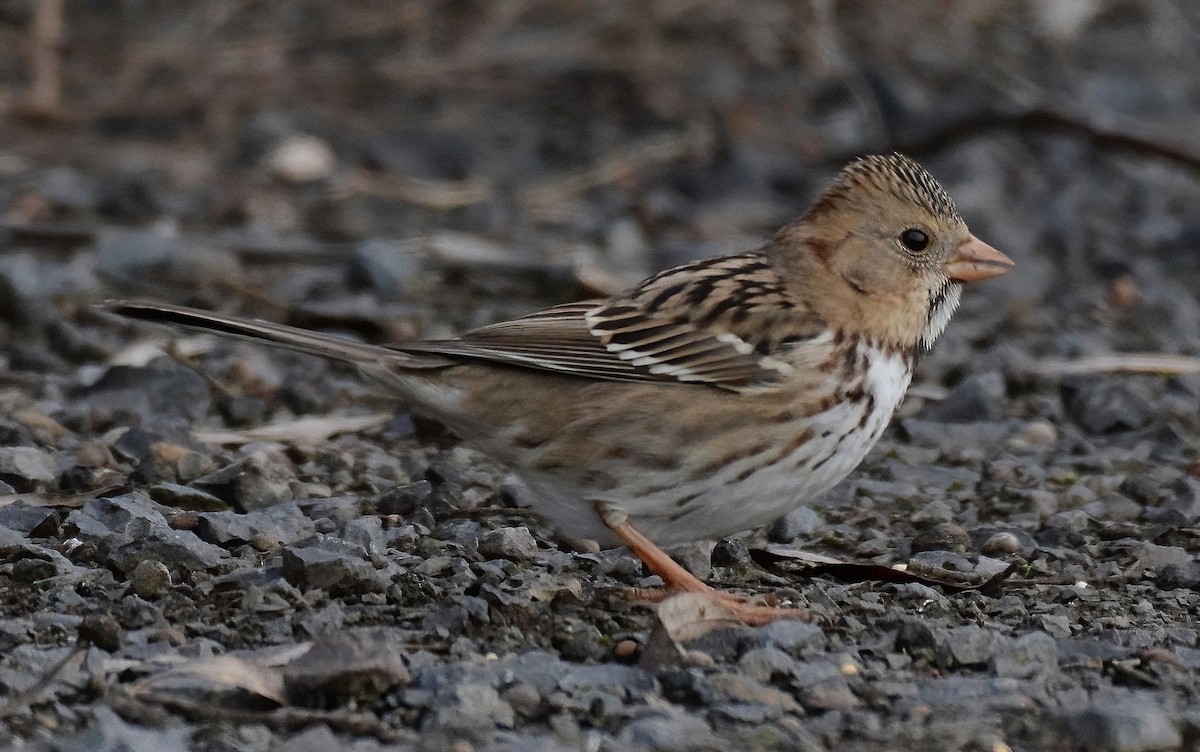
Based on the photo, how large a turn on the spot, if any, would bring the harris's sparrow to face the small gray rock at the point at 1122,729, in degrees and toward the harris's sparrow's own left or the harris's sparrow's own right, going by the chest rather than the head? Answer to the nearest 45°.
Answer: approximately 45° to the harris's sparrow's own right

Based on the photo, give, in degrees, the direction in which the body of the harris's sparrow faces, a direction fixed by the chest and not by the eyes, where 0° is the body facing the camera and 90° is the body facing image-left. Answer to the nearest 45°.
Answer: approximately 270°

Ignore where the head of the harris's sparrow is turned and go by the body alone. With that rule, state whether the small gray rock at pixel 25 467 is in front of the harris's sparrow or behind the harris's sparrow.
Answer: behind

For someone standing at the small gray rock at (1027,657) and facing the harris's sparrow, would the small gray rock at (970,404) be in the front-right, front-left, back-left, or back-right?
front-right

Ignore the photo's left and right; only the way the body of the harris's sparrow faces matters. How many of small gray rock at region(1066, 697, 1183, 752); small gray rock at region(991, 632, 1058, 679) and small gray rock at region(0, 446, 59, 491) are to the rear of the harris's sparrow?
1

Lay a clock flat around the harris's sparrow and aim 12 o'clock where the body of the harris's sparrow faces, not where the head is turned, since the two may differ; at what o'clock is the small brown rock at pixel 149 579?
The small brown rock is roughly at 5 o'clock from the harris's sparrow.

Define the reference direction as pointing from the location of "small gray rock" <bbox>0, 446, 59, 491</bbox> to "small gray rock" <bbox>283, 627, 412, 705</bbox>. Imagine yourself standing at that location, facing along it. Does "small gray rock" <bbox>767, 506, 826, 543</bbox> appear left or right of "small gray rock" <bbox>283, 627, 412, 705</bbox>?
left

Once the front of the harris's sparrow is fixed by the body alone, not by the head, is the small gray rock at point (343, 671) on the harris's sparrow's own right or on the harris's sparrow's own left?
on the harris's sparrow's own right

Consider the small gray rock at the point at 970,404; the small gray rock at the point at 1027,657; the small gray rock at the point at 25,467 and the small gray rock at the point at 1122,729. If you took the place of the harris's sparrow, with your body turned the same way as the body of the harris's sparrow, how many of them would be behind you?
1

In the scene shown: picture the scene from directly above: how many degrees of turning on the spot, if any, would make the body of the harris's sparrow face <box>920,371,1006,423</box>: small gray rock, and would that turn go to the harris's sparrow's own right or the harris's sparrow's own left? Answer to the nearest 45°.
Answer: approximately 45° to the harris's sparrow's own left

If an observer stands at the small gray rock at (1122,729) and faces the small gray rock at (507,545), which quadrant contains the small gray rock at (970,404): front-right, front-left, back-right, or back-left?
front-right

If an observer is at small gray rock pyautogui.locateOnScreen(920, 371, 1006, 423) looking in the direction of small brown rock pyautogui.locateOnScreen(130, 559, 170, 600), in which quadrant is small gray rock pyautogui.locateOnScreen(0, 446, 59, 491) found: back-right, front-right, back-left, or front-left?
front-right
